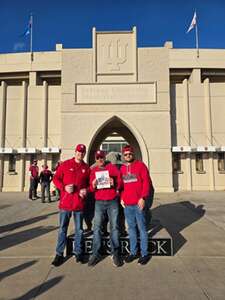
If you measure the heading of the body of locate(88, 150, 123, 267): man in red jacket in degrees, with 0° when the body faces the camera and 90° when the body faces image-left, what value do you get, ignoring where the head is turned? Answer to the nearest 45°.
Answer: approximately 0°

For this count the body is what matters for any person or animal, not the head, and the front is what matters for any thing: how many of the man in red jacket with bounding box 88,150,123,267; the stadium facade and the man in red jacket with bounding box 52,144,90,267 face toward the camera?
3

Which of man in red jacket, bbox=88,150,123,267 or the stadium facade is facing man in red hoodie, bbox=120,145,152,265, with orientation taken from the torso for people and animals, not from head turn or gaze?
the stadium facade

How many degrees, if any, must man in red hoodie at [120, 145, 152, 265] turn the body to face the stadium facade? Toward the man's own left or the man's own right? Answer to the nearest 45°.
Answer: approximately 135° to the man's own right

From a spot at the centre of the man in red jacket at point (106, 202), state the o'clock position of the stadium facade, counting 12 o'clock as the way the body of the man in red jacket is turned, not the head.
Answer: The stadium facade is roughly at 6 o'clock from the man in red jacket.

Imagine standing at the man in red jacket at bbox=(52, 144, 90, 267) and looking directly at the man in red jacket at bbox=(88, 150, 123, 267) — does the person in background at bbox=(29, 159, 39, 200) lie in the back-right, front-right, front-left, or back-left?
back-left

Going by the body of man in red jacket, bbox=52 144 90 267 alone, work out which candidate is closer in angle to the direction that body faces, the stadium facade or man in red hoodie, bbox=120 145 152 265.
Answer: the man in red hoodie

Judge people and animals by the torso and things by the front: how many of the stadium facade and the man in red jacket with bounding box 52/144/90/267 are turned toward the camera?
2

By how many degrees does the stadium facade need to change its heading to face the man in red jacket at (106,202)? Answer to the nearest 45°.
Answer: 0° — it already faces them

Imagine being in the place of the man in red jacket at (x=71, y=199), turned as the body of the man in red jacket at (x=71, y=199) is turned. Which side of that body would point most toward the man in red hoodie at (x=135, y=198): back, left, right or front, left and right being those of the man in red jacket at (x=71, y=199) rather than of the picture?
left

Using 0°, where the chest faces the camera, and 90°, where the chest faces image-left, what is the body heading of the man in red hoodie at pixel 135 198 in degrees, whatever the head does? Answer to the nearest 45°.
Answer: approximately 45°

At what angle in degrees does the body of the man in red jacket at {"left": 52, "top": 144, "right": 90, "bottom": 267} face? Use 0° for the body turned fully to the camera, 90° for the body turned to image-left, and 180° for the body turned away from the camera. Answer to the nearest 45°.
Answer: approximately 0°
